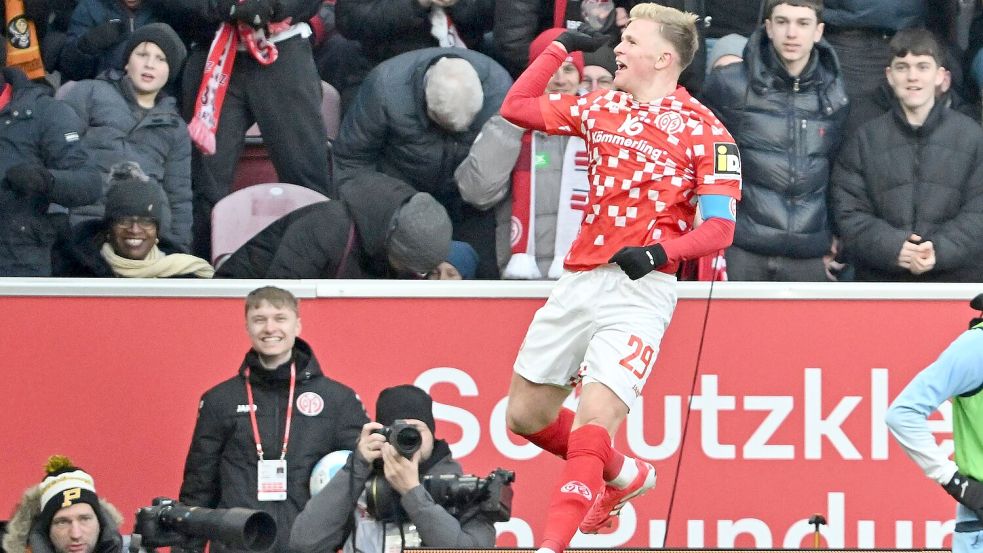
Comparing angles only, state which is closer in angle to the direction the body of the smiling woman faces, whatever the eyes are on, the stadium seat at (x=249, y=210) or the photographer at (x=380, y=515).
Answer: the photographer

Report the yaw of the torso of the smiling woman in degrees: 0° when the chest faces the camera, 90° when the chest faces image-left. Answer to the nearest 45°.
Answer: approximately 0°

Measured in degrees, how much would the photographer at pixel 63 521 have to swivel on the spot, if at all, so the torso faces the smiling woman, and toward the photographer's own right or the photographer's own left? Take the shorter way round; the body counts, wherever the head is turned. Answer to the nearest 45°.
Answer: approximately 180°

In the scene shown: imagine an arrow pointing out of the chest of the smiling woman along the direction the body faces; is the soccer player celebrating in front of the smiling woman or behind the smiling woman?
in front

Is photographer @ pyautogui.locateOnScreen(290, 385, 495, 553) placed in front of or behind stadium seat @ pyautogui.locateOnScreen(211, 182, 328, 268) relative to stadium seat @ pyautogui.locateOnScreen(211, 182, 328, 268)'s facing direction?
in front
